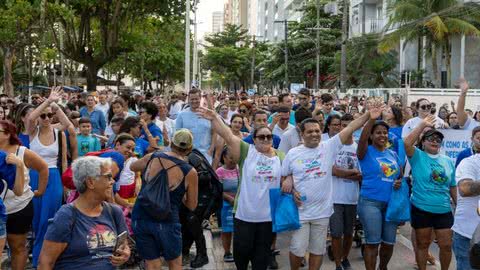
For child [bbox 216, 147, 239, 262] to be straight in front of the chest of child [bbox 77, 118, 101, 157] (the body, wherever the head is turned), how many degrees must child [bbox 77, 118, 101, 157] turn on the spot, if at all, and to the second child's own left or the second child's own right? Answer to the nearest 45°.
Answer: approximately 45° to the second child's own left

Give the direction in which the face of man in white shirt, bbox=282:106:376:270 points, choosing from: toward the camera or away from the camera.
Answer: toward the camera

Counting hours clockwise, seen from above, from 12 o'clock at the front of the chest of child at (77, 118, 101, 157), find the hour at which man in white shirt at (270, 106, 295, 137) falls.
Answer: The man in white shirt is roughly at 9 o'clock from the child.

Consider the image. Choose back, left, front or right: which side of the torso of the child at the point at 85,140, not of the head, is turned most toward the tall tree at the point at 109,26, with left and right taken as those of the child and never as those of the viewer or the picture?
back

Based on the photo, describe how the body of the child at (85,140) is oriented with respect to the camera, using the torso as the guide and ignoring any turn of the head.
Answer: toward the camera

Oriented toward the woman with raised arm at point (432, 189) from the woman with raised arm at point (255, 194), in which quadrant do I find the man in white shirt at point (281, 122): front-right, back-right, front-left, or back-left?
front-left

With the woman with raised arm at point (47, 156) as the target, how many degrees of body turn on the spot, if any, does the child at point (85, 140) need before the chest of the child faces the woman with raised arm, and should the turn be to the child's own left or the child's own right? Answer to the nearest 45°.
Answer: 0° — they already face them

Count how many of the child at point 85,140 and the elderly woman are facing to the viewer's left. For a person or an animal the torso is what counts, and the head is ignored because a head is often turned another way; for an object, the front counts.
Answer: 0

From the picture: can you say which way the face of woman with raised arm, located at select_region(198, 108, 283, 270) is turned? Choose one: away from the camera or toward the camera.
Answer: toward the camera

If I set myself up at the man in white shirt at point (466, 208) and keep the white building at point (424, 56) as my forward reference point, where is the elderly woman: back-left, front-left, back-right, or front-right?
back-left

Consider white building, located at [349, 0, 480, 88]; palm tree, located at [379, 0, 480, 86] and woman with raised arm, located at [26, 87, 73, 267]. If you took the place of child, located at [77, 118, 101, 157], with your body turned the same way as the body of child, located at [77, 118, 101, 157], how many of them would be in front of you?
1

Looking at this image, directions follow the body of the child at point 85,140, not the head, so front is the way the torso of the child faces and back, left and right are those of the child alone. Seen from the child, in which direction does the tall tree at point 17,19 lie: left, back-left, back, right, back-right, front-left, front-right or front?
back

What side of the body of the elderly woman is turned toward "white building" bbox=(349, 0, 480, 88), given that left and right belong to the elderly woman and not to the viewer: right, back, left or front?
left

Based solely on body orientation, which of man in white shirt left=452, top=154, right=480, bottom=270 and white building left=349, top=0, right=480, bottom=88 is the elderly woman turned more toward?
the man in white shirt

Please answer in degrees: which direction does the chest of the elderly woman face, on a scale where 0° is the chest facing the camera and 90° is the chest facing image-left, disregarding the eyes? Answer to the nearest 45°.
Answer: approximately 315°

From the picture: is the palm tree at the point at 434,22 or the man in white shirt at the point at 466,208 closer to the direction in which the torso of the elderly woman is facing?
the man in white shirt

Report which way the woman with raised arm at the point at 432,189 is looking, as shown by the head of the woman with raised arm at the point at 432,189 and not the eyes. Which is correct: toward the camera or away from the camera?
toward the camera
